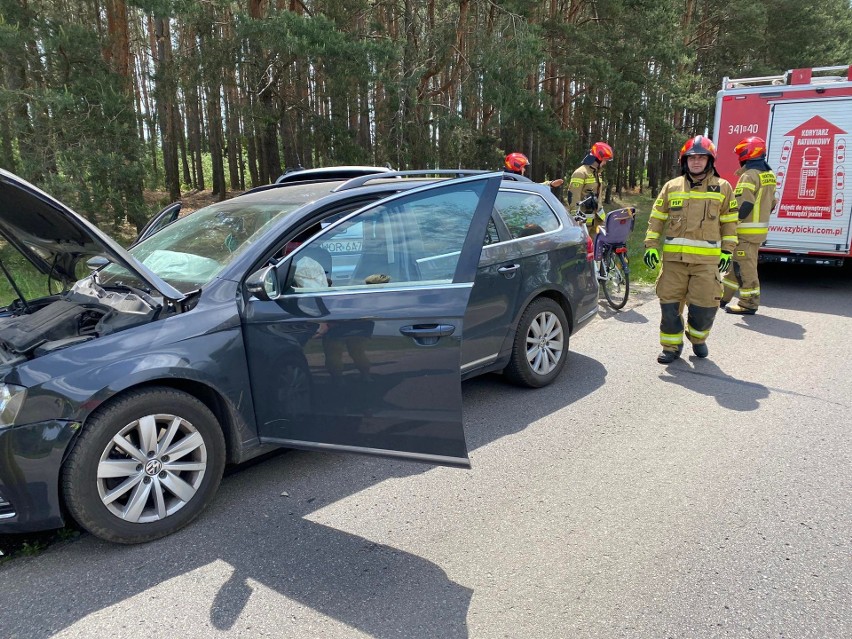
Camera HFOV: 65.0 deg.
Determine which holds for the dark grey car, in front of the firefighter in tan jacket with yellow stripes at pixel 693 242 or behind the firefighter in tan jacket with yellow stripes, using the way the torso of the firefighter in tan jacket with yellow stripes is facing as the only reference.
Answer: in front

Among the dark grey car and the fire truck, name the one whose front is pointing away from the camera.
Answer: the fire truck

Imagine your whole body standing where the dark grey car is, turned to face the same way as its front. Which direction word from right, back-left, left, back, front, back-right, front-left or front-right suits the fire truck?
back

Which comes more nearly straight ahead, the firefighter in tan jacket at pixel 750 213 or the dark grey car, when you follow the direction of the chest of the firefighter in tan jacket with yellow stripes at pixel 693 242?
the dark grey car

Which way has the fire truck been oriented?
away from the camera

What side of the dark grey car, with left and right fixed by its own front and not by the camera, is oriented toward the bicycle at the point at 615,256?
back

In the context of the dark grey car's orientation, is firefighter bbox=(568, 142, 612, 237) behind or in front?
behind

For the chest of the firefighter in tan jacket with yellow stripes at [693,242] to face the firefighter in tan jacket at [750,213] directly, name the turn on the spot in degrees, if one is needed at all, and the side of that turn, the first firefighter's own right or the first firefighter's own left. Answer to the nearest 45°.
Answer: approximately 180°
